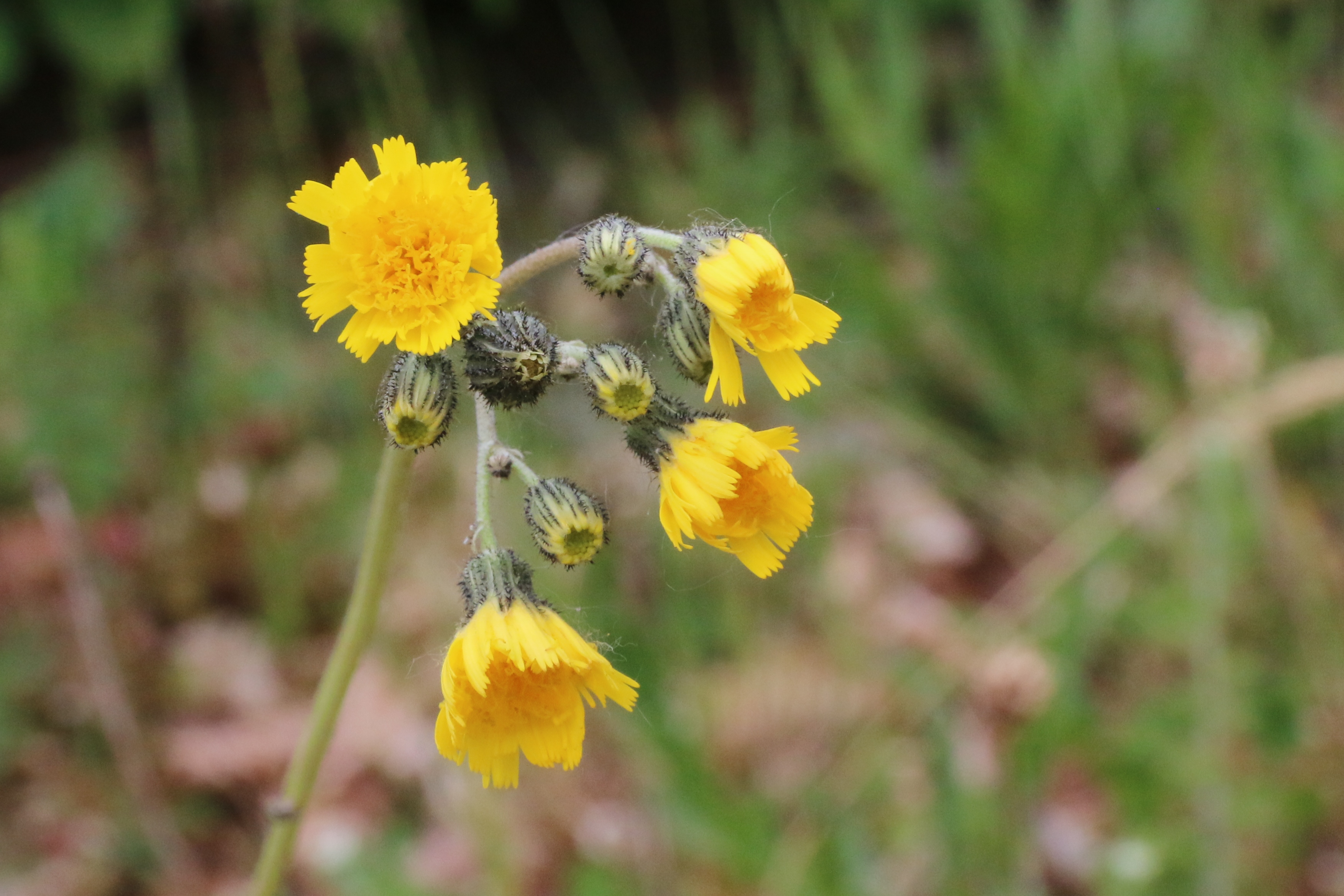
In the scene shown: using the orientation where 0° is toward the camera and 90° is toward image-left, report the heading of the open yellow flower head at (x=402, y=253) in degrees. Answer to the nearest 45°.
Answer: approximately 0°
